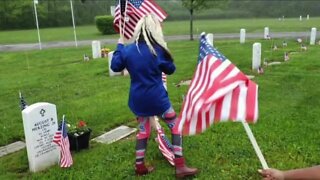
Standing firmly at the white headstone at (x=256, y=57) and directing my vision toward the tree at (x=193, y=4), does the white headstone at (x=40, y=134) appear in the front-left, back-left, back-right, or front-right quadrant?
back-left

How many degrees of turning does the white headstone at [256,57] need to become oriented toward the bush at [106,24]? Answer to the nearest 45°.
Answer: approximately 180°

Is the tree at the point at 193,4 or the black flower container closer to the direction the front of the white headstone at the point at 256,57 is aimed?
the black flower container

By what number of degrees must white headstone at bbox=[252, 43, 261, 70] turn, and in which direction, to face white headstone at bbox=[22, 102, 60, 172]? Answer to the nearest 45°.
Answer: approximately 45° to its right

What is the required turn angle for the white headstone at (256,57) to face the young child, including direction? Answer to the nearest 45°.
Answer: approximately 45° to its right

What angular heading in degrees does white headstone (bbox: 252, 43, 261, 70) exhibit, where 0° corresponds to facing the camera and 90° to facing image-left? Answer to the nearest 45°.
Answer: approximately 315°

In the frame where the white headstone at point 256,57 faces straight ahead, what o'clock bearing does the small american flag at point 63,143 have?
The small american flag is roughly at 2 o'clock from the white headstone.

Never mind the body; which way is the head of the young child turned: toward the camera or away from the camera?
away from the camera

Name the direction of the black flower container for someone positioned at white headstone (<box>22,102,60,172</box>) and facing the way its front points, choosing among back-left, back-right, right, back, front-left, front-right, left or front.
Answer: left

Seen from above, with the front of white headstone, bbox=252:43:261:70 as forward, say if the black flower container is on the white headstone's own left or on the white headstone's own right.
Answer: on the white headstone's own right

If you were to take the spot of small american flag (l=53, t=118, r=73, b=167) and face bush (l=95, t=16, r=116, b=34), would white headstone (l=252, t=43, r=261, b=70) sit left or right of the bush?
right

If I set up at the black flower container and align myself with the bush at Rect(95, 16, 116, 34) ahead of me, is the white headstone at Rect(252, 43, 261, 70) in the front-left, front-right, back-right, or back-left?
front-right

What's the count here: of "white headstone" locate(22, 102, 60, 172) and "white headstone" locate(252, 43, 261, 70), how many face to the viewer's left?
0

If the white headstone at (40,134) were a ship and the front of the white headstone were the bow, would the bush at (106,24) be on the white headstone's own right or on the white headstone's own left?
on the white headstone's own left
